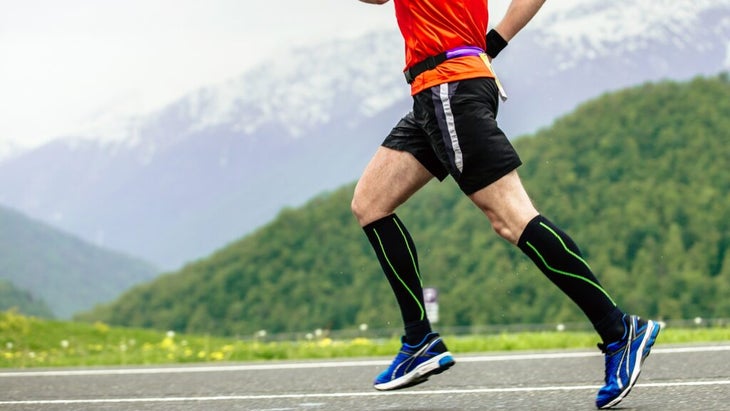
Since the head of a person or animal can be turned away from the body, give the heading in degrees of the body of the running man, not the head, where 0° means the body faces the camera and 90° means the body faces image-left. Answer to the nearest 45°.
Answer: approximately 90°
